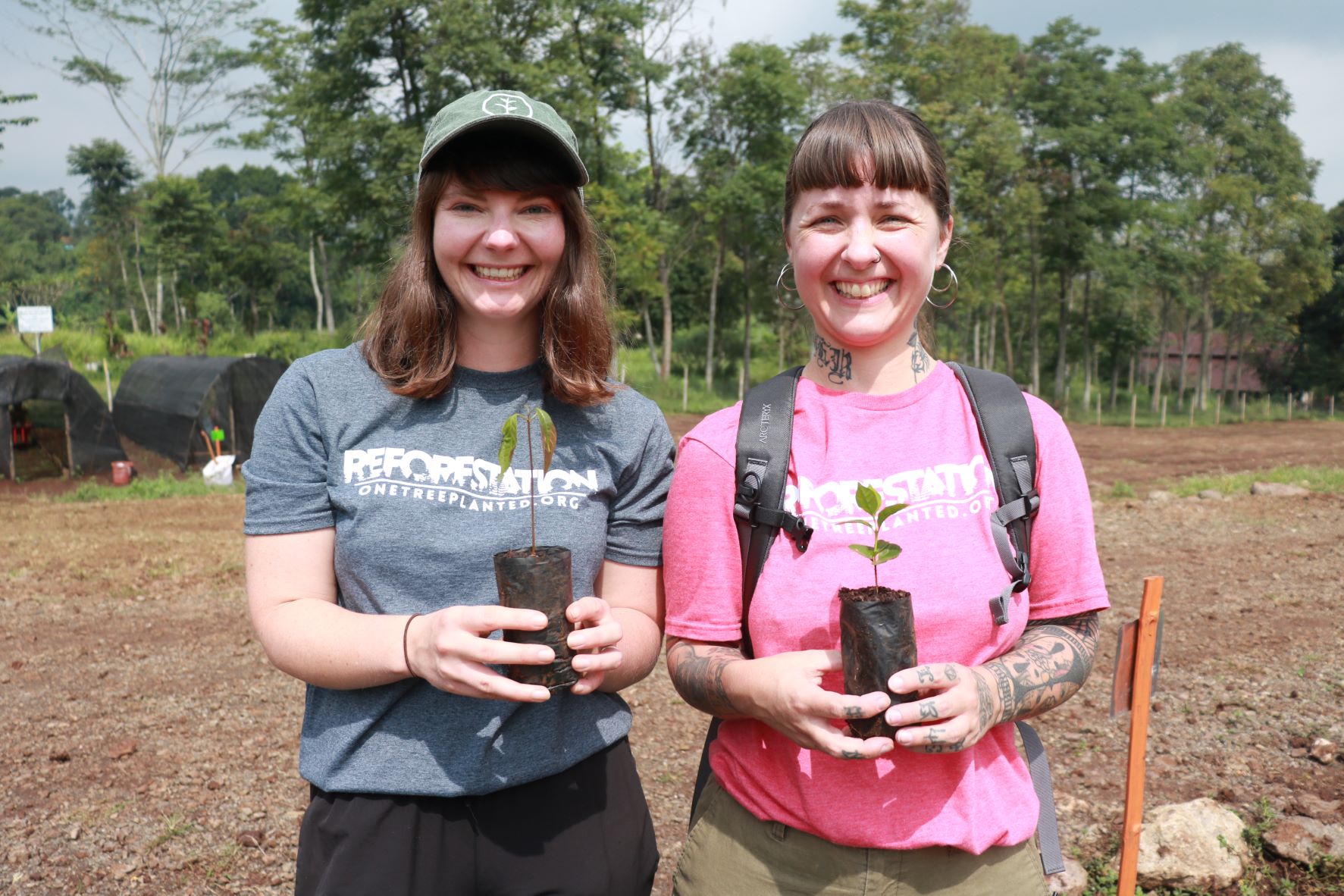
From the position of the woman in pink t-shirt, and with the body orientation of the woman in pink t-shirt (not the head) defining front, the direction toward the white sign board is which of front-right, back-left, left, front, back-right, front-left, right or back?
back-right

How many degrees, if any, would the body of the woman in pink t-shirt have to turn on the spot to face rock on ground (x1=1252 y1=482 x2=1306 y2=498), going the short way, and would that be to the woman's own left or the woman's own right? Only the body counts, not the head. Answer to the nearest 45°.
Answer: approximately 180°

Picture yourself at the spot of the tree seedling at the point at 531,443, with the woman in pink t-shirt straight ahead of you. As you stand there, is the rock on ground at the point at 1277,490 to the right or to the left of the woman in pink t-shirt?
left

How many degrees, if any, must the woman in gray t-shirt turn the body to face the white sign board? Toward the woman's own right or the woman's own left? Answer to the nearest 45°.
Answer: approximately 180°

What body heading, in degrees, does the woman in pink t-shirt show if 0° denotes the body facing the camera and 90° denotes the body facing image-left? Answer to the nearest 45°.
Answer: approximately 0°

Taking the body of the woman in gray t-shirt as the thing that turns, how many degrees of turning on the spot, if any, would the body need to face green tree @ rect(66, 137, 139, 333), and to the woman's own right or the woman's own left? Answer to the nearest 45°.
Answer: approximately 180°
